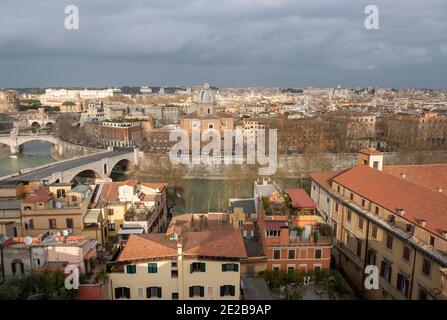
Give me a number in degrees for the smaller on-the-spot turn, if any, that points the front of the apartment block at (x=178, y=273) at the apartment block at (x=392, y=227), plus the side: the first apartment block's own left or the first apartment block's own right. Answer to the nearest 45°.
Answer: approximately 135° to the first apartment block's own left

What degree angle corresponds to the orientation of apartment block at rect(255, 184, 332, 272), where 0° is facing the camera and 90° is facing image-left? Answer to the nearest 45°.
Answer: approximately 0°

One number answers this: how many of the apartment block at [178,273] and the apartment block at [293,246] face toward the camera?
2

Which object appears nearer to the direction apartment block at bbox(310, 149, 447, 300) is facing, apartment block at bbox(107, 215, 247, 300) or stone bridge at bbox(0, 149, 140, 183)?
the apartment block

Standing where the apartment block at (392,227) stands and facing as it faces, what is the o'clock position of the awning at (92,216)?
The awning is roughly at 1 o'clock from the apartment block.

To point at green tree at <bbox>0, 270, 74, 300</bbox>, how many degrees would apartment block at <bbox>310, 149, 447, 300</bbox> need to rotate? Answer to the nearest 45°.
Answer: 0° — it already faces it

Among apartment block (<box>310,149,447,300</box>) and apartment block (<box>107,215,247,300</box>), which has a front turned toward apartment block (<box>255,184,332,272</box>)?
apartment block (<box>310,149,447,300</box>)

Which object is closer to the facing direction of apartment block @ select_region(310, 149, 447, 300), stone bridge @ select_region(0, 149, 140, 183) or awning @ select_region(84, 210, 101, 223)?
the awning

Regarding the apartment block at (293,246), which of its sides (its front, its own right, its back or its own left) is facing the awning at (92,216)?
right

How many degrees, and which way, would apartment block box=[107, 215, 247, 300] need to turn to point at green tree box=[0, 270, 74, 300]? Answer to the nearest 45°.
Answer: approximately 45° to its right

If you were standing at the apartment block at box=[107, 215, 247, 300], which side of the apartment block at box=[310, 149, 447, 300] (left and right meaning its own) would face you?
front

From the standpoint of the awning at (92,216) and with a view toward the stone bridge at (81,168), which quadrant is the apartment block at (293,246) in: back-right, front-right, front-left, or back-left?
back-right

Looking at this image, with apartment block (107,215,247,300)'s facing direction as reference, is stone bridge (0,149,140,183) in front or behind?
behind

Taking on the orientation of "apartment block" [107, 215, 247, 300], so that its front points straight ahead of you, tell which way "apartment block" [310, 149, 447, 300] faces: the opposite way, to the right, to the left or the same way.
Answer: to the right
